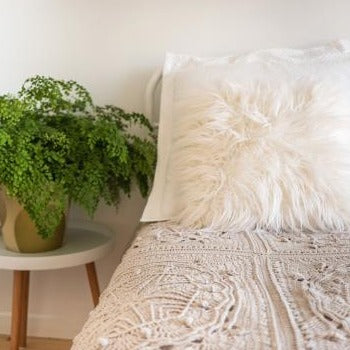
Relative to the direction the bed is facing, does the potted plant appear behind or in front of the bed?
behind

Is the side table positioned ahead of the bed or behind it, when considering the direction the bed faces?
behind

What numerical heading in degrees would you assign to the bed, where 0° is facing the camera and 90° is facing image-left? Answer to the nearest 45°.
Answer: approximately 0°
